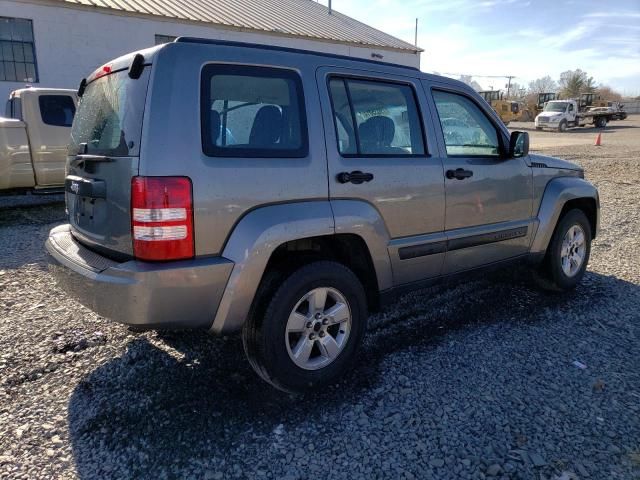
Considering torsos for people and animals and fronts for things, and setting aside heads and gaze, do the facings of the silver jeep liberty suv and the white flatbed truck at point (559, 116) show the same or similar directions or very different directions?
very different directions

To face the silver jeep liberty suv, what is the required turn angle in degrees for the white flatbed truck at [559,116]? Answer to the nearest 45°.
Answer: approximately 45° to its left

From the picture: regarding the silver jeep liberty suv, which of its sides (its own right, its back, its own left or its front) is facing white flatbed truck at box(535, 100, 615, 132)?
front

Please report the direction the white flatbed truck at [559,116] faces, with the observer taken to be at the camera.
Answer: facing the viewer and to the left of the viewer

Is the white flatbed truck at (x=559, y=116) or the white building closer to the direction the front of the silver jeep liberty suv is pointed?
the white flatbed truck

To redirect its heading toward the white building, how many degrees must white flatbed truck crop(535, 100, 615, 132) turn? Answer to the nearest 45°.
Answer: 0° — it already faces it

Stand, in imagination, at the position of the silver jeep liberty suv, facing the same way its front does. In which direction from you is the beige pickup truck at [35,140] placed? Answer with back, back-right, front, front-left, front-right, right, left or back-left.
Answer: left

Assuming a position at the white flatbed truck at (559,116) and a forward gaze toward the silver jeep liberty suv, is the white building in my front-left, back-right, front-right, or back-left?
front-right

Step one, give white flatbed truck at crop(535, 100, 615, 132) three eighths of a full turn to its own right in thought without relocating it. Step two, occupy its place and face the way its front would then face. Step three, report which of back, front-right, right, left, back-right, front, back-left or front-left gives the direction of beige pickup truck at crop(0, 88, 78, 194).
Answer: back

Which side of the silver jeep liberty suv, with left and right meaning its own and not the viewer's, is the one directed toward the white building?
left

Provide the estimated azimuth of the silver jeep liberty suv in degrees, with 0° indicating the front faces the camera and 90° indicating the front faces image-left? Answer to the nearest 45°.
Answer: approximately 225°
